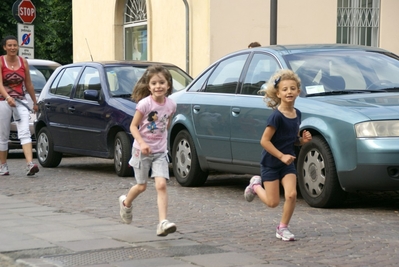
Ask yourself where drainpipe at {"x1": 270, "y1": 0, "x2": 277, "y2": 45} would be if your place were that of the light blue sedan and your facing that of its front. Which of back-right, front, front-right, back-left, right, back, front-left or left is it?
back-left

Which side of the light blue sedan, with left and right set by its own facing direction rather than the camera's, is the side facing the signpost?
back

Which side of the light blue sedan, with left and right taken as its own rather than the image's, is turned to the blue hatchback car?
back
